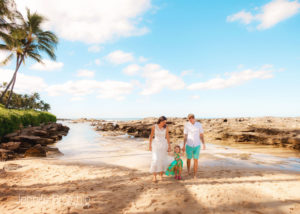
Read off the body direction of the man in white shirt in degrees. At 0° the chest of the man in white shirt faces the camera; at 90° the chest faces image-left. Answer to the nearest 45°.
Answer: approximately 0°

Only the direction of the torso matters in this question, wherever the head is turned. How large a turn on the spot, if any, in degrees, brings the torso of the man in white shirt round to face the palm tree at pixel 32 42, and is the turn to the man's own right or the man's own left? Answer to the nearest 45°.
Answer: approximately 135° to the man's own right

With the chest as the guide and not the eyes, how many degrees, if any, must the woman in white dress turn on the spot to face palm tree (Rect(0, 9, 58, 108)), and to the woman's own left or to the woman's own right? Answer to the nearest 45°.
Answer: approximately 135° to the woman's own right

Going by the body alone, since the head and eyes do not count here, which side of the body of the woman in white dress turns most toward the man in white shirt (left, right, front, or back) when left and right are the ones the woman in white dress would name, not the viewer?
left

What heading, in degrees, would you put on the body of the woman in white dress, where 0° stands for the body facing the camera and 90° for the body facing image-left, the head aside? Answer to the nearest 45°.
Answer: approximately 0°

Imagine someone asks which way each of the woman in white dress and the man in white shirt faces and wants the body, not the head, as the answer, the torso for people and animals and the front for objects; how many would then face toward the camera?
2

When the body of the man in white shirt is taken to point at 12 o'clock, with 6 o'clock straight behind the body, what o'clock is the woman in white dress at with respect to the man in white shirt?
The woman in white dress is roughly at 2 o'clock from the man in white shirt.
